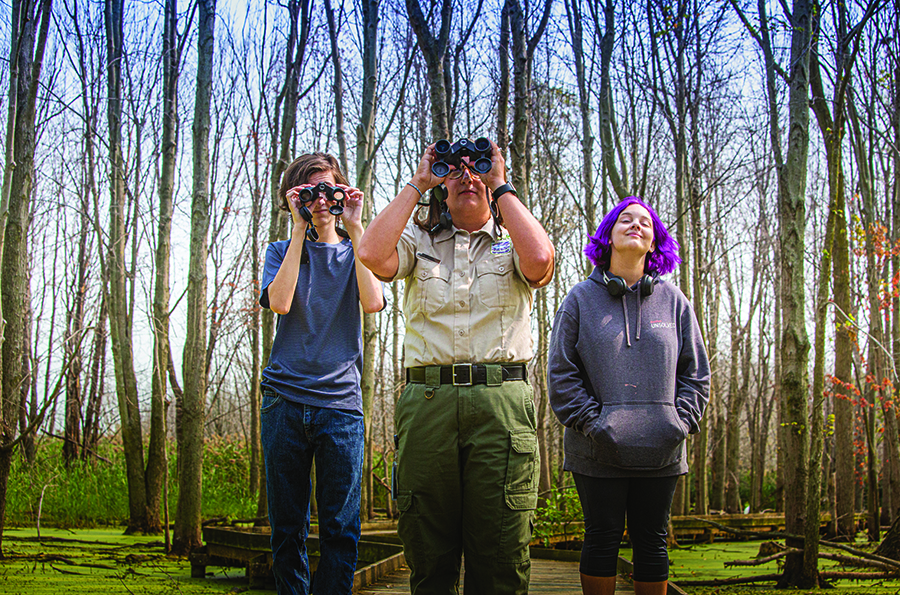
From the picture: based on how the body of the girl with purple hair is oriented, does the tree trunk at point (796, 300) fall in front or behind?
behind

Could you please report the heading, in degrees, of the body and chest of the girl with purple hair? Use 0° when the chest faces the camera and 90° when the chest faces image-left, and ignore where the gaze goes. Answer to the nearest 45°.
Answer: approximately 0°
